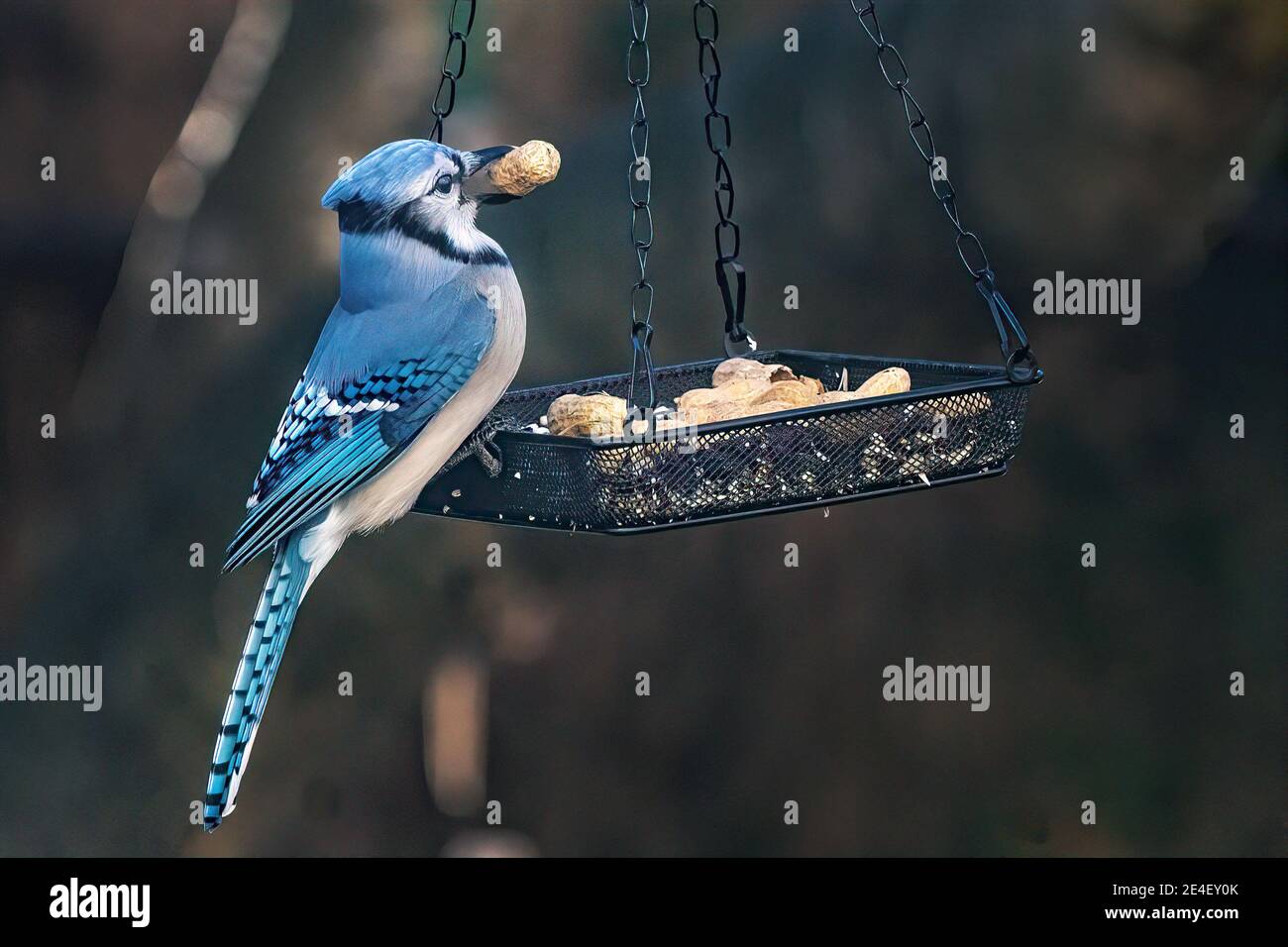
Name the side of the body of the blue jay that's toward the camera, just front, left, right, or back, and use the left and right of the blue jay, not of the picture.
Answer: right
